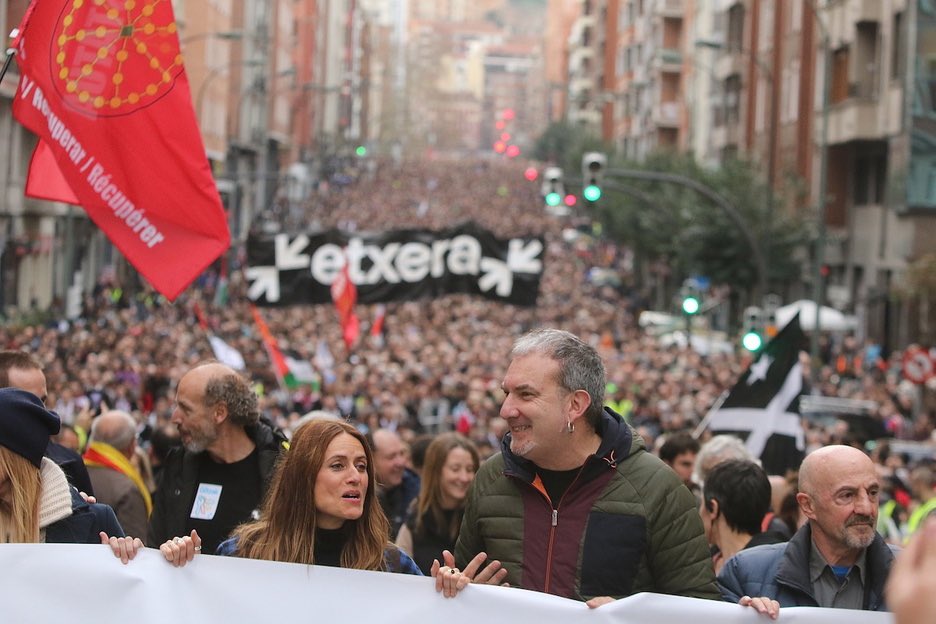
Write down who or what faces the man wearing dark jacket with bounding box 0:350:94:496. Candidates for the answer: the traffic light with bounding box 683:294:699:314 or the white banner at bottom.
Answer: the traffic light

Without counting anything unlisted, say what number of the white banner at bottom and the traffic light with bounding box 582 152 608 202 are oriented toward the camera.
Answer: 2

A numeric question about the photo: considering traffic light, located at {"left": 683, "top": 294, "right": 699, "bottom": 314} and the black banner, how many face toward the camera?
2

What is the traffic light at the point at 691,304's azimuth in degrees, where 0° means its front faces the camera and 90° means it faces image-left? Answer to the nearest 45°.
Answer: approximately 0°

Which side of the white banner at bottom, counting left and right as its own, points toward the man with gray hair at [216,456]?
back

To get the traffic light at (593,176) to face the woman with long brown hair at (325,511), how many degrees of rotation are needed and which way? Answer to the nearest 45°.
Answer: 0° — it already faces them
